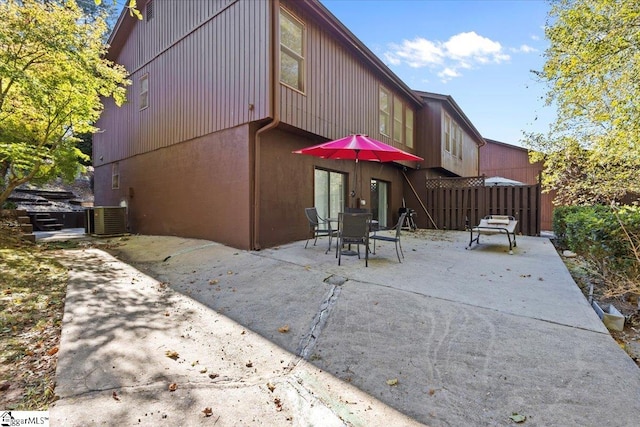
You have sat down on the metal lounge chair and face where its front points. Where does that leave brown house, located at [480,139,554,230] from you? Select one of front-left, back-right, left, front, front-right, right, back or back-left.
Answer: back-right
